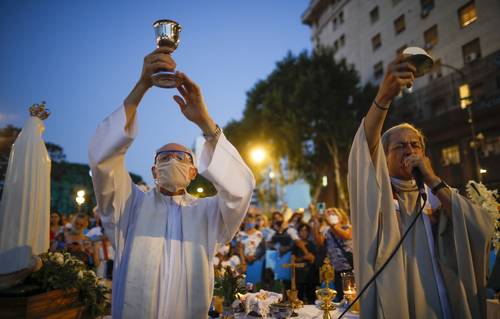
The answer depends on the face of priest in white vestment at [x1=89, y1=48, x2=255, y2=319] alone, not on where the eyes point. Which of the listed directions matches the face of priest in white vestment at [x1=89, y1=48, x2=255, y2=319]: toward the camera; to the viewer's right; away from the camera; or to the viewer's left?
toward the camera

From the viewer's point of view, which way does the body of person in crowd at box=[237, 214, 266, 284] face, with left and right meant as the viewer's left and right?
facing the viewer

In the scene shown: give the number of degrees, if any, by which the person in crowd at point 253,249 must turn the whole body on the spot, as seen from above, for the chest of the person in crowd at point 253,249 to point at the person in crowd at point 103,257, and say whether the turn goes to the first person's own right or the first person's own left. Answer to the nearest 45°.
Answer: approximately 90° to the first person's own right

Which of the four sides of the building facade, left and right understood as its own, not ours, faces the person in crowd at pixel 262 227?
front

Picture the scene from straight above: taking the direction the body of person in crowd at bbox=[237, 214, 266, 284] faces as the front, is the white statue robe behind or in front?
in front

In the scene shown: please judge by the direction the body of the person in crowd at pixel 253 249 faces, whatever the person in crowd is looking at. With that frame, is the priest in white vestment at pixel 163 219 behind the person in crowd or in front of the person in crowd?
in front

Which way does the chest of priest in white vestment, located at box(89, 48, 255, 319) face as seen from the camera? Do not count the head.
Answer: toward the camera

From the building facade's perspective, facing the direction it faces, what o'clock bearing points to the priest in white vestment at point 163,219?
The priest in white vestment is roughly at 11 o'clock from the building facade.

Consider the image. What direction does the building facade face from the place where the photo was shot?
facing the viewer and to the left of the viewer

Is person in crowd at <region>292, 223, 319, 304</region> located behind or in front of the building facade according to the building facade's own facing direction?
in front

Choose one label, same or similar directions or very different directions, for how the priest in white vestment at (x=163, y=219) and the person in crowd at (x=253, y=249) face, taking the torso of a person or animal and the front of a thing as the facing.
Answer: same or similar directions

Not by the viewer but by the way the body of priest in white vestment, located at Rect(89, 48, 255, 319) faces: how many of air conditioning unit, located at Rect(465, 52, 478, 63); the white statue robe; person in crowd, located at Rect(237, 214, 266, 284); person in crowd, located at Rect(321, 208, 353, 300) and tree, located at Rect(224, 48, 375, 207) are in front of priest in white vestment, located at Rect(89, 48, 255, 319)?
0

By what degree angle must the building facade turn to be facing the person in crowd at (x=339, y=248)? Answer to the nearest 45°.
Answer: approximately 45° to its left
